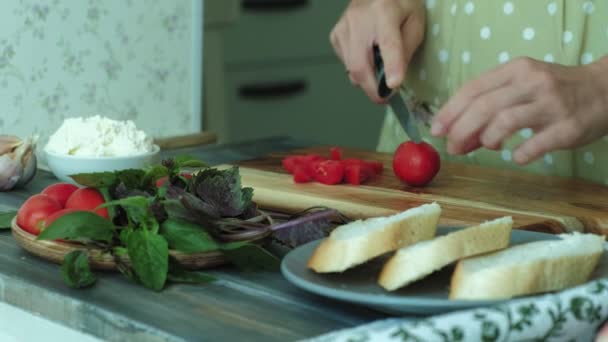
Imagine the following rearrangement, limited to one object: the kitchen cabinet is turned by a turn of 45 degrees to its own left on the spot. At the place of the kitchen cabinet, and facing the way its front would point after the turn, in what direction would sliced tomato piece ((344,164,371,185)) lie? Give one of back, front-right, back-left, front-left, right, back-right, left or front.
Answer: front-right

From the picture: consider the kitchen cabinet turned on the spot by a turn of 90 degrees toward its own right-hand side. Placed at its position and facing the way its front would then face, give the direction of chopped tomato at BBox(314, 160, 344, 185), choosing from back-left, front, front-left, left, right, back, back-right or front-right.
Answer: left

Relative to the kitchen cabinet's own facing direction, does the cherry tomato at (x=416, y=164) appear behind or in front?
in front

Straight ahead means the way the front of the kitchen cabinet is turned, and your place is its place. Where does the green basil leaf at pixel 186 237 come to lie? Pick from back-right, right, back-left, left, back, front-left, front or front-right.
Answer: front

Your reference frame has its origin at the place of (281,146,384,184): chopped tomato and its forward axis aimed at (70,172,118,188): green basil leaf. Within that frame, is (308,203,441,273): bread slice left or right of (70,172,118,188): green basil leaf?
left

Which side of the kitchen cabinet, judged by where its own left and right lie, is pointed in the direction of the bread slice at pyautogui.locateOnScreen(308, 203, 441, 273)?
front

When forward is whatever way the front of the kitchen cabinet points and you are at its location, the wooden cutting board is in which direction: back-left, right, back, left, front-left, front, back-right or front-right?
front

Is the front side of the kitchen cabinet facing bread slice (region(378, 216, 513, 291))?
yes

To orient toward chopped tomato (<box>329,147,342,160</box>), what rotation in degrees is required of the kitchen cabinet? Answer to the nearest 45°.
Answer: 0° — it already faces it

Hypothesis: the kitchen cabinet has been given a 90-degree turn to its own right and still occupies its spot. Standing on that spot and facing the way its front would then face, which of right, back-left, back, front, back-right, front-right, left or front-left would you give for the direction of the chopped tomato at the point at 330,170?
left

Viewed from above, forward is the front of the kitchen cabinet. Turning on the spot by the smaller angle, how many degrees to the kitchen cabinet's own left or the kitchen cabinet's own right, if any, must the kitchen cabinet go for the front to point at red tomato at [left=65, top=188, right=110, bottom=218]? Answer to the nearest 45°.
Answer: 0° — it already faces it

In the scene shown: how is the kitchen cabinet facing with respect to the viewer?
toward the camera

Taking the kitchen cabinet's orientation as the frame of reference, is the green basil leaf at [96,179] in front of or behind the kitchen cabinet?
in front

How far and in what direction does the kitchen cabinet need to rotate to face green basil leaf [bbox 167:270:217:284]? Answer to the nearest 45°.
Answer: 0° — it already faces it

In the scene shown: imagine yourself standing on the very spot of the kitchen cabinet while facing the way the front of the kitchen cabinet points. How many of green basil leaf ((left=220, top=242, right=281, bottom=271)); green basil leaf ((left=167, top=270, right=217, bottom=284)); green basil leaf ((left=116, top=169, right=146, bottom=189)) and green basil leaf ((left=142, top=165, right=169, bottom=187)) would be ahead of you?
4
